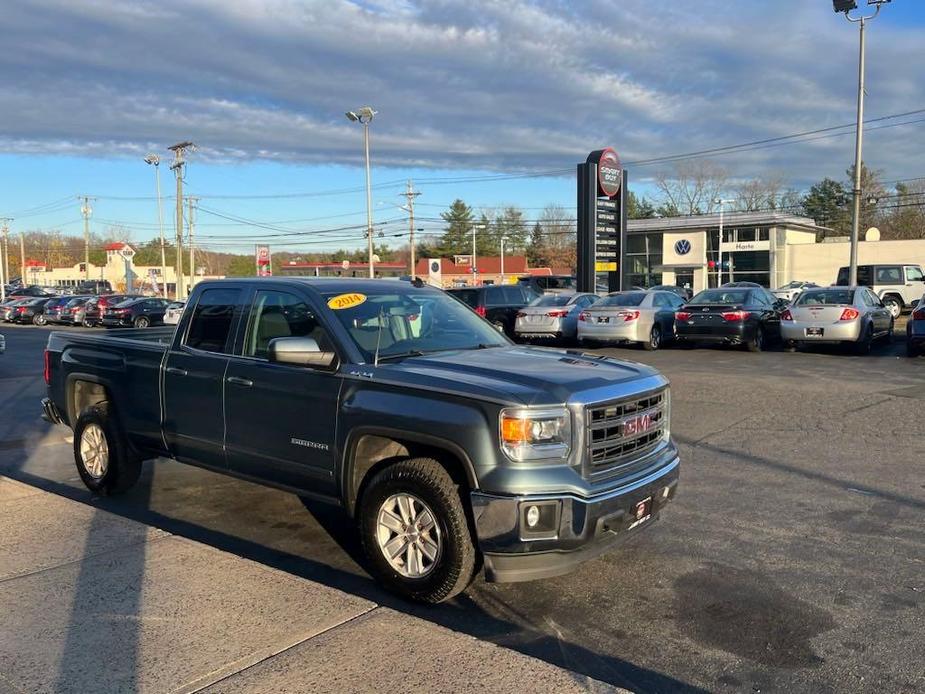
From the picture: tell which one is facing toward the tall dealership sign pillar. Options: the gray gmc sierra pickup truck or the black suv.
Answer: the black suv

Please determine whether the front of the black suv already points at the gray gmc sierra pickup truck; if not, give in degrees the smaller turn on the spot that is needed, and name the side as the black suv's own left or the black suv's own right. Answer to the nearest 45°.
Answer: approximately 135° to the black suv's own right

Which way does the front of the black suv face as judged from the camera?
facing away from the viewer and to the right of the viewer

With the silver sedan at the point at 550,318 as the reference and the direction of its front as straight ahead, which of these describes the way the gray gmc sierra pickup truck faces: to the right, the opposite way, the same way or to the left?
to the right

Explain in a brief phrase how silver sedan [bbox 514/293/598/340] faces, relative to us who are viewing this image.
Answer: facing away from the viewer and to the right of the viewer

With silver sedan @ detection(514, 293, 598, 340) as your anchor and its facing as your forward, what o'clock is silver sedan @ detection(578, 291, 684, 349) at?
silver sedan @ detection(578, 291, 684, 349) is roughly at 3 o'clock from silver sedan @ detection(514, 293, 598, 340).

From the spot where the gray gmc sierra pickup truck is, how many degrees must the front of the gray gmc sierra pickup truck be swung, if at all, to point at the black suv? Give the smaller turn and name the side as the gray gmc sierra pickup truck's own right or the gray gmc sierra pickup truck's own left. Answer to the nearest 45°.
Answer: approximately 135° to the gray gmc sierra pickup truck's own left

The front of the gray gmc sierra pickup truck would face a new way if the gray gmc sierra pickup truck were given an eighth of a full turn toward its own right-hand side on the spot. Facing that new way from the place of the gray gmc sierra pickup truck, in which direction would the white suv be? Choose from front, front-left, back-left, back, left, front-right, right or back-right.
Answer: back-left

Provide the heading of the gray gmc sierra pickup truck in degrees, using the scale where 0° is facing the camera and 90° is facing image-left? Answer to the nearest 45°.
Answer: approximately 315°

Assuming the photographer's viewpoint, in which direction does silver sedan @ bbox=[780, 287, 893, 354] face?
facing away from the viewer and to the right of the viewer

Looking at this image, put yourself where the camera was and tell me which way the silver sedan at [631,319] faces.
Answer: facing away from the viewer and to the right of the viewer

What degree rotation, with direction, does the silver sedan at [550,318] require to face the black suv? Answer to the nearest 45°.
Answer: approximately 90° to its left
